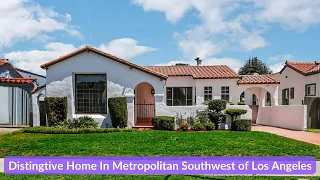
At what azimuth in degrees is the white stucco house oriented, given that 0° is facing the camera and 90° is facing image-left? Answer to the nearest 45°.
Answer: approximately 0°

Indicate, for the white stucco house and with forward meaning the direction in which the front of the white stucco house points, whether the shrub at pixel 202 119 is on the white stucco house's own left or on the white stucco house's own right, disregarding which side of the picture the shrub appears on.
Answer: on the white stucco house's own left

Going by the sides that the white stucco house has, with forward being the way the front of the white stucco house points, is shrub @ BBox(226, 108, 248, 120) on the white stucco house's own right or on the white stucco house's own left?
on the white stucco house's own left
